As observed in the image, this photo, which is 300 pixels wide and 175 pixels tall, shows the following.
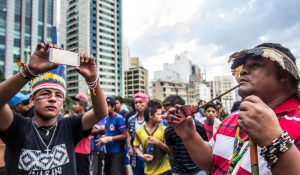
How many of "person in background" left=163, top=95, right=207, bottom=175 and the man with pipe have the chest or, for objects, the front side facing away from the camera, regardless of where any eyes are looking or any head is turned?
0

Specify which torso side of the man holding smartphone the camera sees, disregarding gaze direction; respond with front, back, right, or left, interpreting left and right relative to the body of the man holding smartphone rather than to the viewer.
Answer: front

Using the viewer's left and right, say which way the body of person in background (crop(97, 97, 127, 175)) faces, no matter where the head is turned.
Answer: facing the viewer and to the left of the viewer

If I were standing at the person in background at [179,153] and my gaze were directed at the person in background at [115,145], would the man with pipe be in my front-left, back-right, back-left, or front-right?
back-left

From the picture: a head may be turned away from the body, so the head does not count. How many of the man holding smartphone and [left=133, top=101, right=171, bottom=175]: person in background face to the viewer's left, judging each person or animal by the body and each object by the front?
0

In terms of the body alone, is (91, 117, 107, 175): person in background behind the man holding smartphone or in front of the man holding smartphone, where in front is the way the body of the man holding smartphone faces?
behind

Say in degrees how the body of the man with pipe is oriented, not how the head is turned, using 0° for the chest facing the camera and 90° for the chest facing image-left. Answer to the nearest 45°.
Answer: approximately 45°

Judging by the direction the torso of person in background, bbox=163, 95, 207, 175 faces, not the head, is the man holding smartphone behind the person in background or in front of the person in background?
in front

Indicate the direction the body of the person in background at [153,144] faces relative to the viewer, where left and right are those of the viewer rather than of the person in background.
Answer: facing the viewer and to the right of the viewer

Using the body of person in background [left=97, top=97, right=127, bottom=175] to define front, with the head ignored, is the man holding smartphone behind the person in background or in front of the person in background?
in front

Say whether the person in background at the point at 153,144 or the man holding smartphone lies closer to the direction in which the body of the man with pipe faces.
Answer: the man holding smartphone
